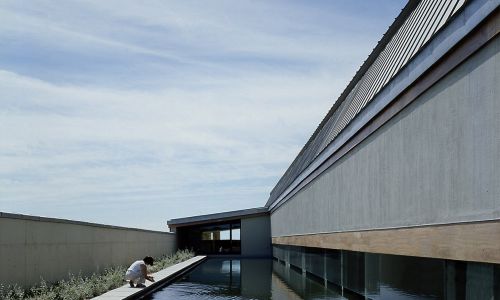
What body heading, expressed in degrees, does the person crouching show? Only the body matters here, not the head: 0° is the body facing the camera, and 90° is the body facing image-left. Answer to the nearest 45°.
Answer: approximately 270°

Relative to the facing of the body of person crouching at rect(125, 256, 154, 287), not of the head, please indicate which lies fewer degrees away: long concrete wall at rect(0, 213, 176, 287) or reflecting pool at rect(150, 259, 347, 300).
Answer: the reflecting pool
